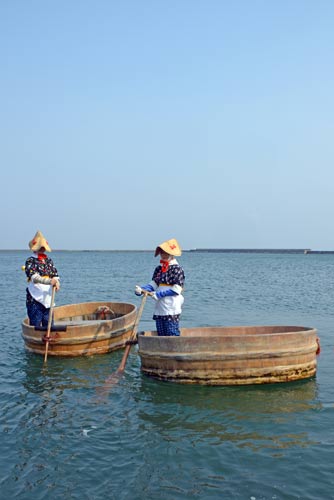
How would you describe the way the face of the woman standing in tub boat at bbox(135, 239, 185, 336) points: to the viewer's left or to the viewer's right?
to the viewer's left

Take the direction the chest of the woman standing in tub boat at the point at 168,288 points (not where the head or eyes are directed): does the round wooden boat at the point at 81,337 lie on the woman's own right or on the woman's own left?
on the woman's own right

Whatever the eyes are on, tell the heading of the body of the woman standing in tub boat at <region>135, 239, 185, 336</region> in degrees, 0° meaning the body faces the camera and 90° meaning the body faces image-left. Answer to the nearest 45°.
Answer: approximately 45°

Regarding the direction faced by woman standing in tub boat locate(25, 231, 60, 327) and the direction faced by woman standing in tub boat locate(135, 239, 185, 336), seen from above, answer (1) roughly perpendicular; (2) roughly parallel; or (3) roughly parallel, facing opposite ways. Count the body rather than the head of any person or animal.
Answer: roughly perpendicular

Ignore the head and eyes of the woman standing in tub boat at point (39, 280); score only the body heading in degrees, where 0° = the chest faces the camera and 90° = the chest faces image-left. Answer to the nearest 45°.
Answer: approximately 315°

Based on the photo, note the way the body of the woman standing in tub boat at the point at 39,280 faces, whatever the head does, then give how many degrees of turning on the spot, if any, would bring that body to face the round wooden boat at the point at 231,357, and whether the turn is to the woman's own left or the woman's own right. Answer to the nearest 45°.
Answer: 0° — they already face it
